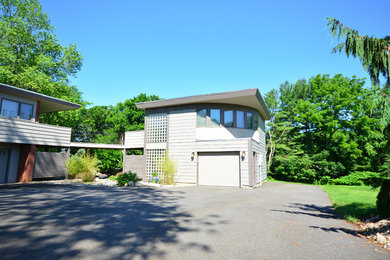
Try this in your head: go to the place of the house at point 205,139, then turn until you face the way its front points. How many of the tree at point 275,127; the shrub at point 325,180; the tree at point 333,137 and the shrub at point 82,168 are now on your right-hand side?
1

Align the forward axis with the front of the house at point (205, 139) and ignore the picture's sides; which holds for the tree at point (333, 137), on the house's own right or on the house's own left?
on the house's own left

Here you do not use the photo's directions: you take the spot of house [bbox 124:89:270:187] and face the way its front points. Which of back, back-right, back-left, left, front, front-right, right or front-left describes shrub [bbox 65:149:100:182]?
right

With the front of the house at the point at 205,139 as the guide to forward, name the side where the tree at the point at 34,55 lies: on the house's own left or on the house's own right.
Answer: on the house's own right

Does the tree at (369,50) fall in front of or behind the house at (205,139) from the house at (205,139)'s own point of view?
in front

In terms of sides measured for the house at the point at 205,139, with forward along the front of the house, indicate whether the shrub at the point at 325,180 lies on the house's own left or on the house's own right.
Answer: on the house's own left

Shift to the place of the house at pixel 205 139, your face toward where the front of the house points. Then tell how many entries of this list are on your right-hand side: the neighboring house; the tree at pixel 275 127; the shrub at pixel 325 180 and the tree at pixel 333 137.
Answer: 1

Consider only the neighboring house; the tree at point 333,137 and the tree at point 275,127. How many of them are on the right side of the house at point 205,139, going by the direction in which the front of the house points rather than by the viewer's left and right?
1

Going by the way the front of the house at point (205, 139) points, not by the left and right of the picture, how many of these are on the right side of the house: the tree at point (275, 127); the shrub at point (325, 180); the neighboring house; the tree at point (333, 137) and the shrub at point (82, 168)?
2

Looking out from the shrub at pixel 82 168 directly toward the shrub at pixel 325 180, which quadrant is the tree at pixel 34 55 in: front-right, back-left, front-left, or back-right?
back-left

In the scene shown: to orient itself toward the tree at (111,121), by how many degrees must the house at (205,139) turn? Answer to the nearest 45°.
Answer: approximately 135° to its right

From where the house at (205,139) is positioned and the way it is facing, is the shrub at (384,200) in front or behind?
in front

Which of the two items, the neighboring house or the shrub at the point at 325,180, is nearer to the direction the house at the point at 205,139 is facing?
the neighboring house

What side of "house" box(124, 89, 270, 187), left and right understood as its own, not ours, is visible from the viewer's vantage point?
front

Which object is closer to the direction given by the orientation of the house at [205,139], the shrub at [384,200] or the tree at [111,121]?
the shrub
